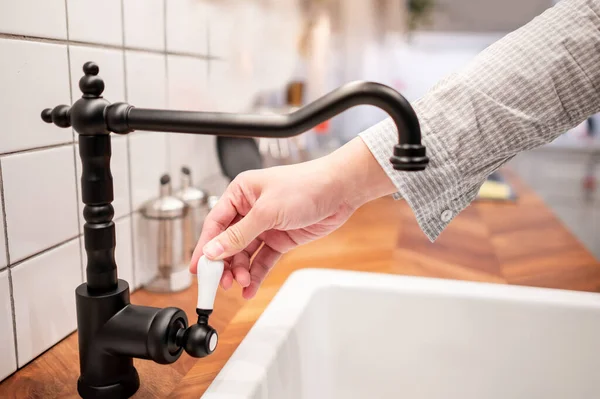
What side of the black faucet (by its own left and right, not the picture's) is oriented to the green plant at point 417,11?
left

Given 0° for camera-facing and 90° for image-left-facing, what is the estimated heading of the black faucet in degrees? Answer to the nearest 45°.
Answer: approximately 270°
